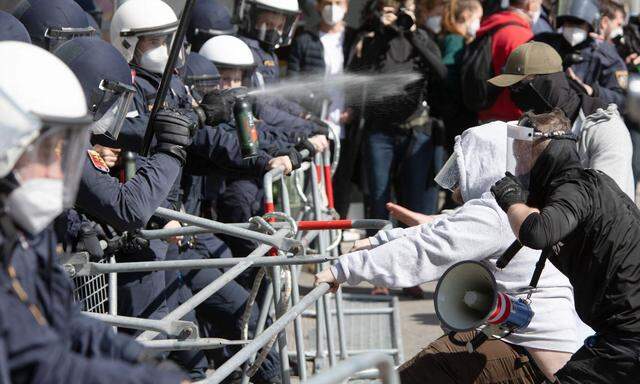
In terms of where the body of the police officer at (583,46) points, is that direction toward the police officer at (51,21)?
yes

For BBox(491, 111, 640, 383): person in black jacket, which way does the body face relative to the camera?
to the viewer's left

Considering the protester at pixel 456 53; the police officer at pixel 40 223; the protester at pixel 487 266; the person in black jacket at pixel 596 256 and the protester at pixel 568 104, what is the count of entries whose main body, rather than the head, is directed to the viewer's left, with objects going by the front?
3

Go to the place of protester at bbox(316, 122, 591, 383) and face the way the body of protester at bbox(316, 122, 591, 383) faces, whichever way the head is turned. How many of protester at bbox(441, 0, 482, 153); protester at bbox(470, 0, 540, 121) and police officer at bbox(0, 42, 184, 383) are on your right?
2

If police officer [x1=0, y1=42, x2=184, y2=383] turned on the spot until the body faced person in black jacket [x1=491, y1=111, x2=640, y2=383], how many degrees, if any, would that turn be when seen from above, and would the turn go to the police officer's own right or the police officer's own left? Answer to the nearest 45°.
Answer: approximately 45° to the police officer's own left

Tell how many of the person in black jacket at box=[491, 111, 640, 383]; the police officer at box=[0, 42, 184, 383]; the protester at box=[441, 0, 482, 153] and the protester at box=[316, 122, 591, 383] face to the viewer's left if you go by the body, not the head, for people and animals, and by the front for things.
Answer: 2

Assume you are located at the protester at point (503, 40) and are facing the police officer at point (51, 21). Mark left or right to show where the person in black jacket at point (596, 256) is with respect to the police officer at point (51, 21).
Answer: left

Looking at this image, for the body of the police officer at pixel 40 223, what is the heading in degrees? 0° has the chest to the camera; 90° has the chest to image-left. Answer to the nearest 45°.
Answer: approximately 315°

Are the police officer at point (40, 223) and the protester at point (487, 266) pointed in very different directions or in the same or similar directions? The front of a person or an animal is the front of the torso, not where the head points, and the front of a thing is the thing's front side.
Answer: very different directions

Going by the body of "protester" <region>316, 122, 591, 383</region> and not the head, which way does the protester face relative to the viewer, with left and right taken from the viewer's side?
facing to the left of the viewer

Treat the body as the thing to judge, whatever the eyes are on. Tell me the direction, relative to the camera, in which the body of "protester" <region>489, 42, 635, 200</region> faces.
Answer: to the viewer's left
